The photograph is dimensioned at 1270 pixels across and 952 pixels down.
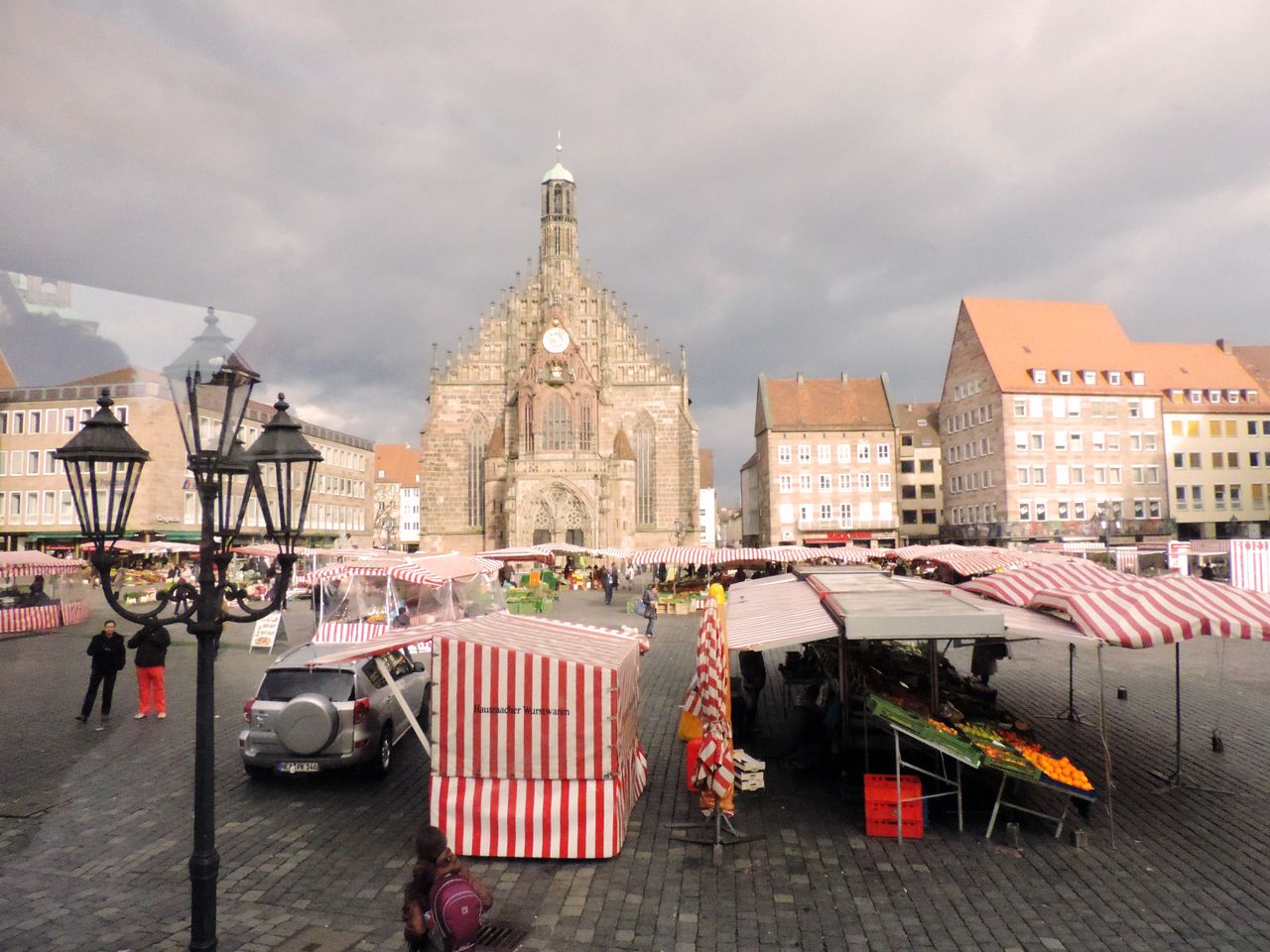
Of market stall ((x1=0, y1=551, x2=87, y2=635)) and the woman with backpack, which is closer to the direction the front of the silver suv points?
the market stall

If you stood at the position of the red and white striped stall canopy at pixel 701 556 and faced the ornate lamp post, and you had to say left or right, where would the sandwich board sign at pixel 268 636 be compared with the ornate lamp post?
right

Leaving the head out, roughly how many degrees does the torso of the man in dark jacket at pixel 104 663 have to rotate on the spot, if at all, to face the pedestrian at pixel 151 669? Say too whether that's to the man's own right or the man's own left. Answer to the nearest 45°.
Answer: approximately 90° to the man's own left

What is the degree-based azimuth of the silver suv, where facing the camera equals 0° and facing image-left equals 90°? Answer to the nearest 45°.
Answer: approximately 225°

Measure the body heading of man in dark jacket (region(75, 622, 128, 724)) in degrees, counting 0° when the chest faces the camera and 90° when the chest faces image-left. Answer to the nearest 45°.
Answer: approximately 0°

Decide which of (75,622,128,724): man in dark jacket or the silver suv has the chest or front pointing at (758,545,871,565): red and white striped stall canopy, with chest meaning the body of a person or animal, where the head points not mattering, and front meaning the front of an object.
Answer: the silver suv

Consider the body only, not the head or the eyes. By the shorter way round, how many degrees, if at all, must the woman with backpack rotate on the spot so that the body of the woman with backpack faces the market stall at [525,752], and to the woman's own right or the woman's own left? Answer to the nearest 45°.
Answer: approximately 45° to the woman's own right

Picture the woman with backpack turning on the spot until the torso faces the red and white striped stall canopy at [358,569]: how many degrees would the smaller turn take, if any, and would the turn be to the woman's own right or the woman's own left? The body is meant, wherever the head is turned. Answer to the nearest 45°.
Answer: approximately 45° to the woman's own right

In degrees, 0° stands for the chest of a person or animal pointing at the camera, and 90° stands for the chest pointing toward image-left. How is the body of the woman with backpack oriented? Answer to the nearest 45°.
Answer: approximately 135°

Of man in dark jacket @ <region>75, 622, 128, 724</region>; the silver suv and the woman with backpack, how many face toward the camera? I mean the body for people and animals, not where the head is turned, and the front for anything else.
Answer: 1
